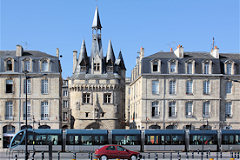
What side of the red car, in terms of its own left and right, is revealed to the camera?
right
